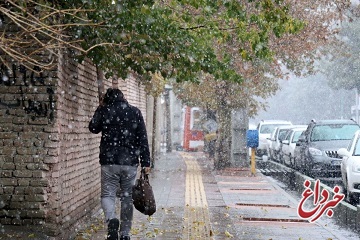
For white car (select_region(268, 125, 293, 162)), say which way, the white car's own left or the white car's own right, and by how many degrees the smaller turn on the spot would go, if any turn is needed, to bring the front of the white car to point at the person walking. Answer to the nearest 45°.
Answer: approximately 45° to the white car's own right

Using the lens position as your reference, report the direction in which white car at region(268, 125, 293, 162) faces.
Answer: facing the viewer and to the right of the viewer

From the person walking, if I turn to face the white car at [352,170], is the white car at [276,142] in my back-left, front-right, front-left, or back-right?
front-left

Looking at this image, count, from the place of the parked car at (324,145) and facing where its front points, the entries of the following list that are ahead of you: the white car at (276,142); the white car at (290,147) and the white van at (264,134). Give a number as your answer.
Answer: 0

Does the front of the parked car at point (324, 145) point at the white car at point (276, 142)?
no

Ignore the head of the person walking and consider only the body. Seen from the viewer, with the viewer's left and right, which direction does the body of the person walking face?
facing away from the viewer

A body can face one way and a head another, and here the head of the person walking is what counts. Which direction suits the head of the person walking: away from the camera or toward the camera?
away from the camera

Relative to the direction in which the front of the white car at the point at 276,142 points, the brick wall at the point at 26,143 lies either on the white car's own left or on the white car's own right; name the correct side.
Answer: on the white car's own right

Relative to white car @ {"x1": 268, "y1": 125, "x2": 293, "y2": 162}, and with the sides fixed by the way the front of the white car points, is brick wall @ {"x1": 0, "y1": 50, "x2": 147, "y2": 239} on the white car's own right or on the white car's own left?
on the white car's own right

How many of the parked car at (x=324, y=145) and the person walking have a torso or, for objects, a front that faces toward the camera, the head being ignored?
1

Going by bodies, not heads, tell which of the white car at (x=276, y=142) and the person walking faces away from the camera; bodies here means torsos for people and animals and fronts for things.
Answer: the person walking

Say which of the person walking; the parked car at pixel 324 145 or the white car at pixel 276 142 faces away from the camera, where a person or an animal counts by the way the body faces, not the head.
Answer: the person walking

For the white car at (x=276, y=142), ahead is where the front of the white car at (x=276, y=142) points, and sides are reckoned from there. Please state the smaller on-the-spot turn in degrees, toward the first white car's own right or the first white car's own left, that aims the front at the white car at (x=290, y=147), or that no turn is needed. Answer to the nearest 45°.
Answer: approximately 45° to the first white car's own right

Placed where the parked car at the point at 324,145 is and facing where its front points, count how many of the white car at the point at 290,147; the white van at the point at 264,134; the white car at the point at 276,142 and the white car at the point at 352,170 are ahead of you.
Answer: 1

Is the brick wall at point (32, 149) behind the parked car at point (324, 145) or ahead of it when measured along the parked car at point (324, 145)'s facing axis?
ahead

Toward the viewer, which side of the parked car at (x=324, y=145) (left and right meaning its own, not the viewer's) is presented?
front

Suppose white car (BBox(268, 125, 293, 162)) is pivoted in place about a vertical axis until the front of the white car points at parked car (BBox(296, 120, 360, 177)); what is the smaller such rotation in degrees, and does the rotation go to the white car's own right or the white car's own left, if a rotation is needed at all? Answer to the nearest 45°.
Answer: approximately 45° to the white car's own right

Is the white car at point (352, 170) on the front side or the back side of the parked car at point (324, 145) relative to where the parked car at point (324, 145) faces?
on the front side
